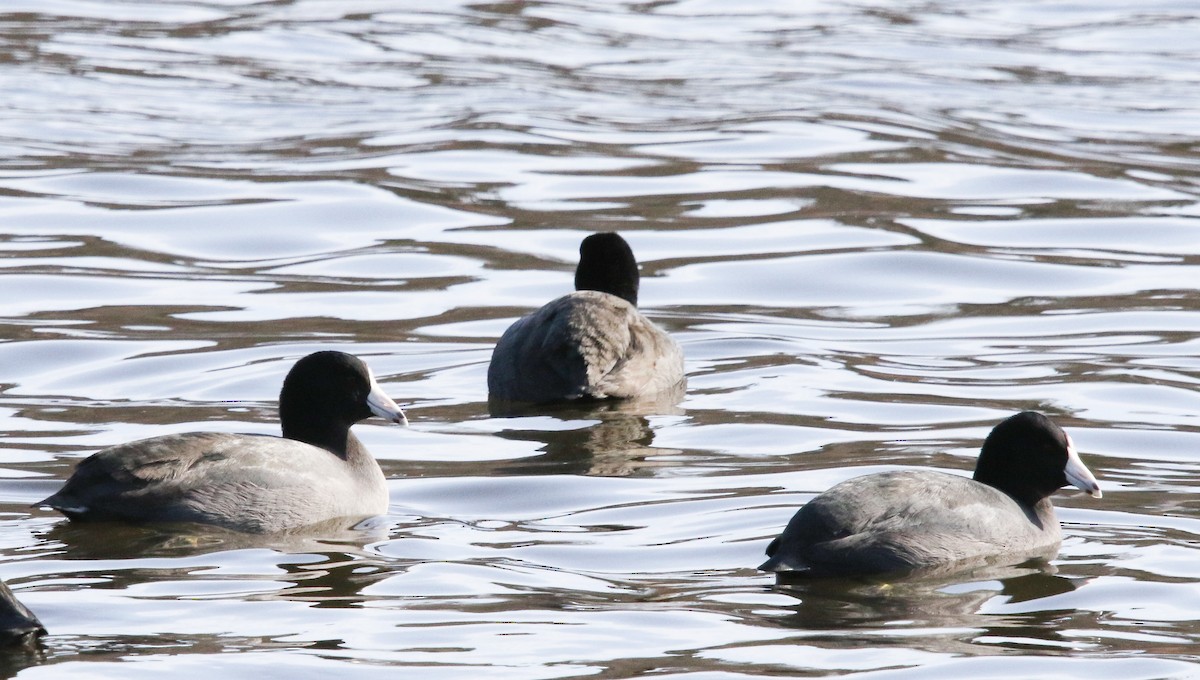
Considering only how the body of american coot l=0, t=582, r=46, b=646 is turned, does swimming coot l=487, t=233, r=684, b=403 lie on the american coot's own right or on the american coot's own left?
on the american coot's own right

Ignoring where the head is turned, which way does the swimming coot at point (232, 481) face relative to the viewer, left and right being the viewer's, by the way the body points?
facing to the right of the viewer

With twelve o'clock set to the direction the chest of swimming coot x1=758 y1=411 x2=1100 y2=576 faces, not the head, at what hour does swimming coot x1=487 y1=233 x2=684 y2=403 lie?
swimming coot x1=487 y1=233 x2=684 y2=403 is roughly at 8 o'clock from swimming coot x1=758 y1=411 x2=1100 y2=576.

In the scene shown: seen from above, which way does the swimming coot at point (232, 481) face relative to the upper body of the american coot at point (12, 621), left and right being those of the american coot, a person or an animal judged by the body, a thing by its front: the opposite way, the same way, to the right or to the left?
the opposite way

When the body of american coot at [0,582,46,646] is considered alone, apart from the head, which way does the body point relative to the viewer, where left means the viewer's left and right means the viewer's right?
facing to the left of the viewer

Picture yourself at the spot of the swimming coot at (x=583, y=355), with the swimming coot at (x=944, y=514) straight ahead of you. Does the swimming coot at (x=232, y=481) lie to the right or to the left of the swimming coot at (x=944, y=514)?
right

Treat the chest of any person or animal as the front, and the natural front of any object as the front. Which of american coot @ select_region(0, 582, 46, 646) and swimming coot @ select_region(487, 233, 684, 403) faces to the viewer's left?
the american coot

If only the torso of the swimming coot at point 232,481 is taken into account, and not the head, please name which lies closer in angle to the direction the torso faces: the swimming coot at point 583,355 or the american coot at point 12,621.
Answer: the swimming coot

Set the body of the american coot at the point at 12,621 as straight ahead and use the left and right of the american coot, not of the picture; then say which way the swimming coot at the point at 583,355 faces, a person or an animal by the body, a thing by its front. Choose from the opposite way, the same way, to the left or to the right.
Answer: to the right

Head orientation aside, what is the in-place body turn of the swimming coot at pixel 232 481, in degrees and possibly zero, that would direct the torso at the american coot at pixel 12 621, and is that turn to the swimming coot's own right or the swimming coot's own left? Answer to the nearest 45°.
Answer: approximately 90° to the swimming coot's own right

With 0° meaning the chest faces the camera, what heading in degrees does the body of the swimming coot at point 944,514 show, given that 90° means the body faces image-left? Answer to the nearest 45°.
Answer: approximately 270°

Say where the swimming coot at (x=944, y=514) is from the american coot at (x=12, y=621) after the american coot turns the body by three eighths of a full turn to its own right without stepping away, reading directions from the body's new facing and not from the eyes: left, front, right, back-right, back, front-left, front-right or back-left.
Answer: front-right

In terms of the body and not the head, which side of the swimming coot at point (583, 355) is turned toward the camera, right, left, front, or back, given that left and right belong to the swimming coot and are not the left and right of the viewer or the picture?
back
